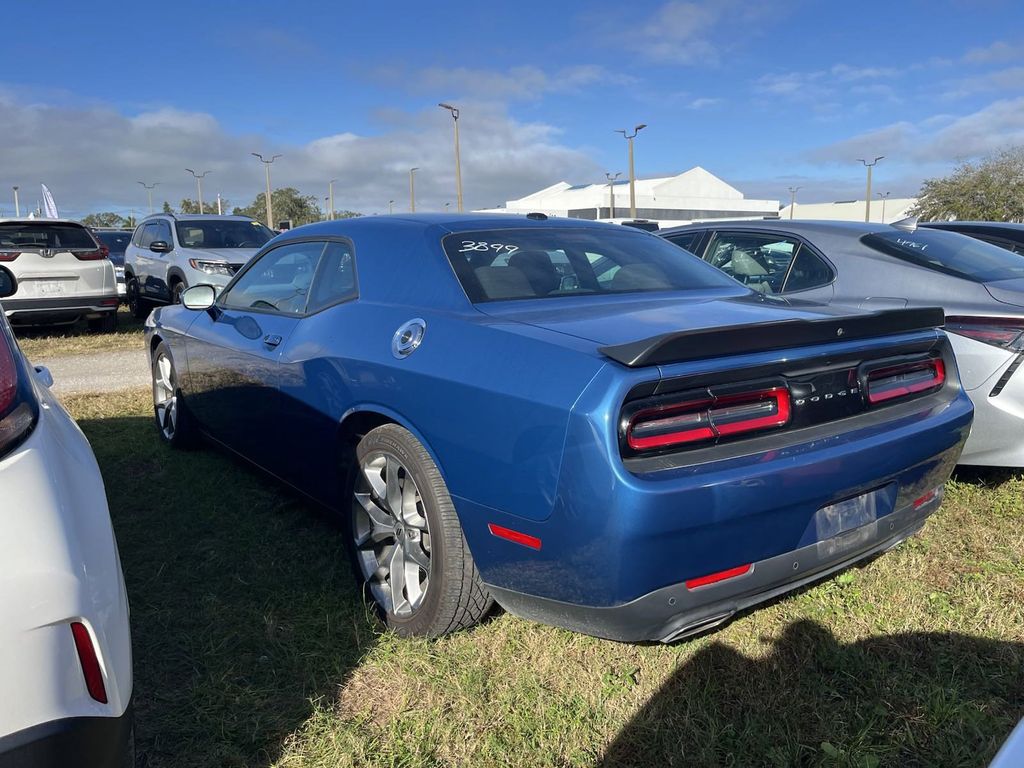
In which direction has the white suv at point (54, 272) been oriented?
away from the camera

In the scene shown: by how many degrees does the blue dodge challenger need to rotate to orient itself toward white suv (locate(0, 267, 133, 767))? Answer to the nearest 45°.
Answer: approximately 90° to its left

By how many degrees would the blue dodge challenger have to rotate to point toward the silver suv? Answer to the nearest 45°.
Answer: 0° — it already faces it

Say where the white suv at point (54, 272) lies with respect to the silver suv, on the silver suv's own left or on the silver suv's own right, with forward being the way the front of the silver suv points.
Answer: on the silver suv's own right

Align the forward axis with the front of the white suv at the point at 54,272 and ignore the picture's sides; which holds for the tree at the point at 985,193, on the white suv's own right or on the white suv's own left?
on the white suv's own right

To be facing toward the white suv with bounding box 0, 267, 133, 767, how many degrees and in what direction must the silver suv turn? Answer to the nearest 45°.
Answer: approximately 45° to its right

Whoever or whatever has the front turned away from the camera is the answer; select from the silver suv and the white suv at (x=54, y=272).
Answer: the white suv

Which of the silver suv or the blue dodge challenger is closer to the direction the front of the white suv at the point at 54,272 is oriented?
the silver suv

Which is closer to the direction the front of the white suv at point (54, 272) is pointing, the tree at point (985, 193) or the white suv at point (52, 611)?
the tree

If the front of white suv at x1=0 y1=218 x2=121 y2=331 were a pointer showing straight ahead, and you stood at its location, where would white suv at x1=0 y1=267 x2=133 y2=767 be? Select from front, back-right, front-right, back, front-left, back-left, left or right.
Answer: back

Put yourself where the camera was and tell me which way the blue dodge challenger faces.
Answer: facing away from the viewer and to the left of the viewer
